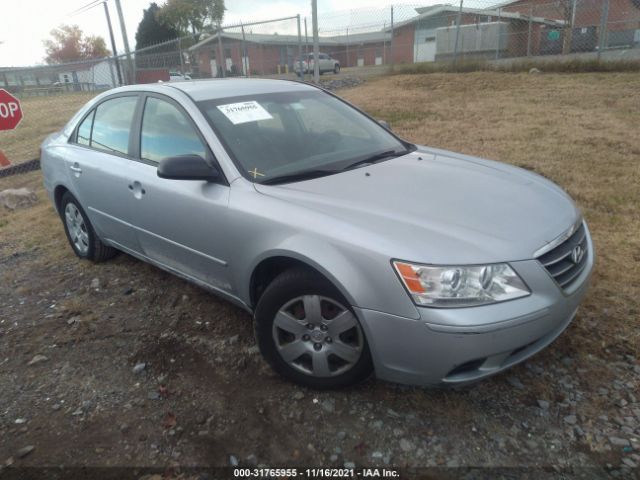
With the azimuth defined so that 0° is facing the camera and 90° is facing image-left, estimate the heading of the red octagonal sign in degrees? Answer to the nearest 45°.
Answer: approximately 0°

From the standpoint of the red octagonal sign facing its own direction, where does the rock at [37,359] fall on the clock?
The rock is roughly at 12 o'clock from the red octagonal sign.

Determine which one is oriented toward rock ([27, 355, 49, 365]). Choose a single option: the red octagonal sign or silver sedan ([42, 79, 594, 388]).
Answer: the red octagonal sign

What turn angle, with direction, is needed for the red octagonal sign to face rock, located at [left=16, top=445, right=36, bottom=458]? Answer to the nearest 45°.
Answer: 0° — it already faces it

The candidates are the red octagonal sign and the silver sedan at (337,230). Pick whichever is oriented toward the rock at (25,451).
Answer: the red octagonal sign

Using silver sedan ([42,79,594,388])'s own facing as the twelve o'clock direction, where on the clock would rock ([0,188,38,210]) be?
The rock is roughly at 6 o'clock from the silver sedan.

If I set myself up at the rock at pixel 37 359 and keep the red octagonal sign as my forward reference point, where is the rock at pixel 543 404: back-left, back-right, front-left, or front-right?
back-right

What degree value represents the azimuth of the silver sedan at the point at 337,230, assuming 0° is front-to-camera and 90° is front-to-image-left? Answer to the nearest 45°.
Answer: approximately 315°

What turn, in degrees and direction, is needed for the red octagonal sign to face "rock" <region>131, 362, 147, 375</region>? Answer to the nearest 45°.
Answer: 0° — it already faces it
